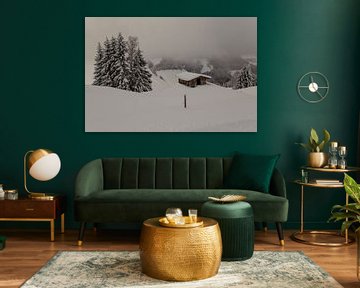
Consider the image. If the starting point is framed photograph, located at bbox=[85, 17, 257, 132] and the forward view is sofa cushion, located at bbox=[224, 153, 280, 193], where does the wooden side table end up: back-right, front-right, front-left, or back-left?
back-right

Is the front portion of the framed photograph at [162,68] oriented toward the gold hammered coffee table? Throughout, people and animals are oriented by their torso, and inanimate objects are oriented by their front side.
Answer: yes

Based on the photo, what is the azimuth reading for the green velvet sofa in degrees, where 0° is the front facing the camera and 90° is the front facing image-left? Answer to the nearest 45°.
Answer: approximately 0°
